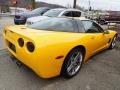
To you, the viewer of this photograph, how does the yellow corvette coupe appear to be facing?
facing away from the viewer and to the right of the viewer
